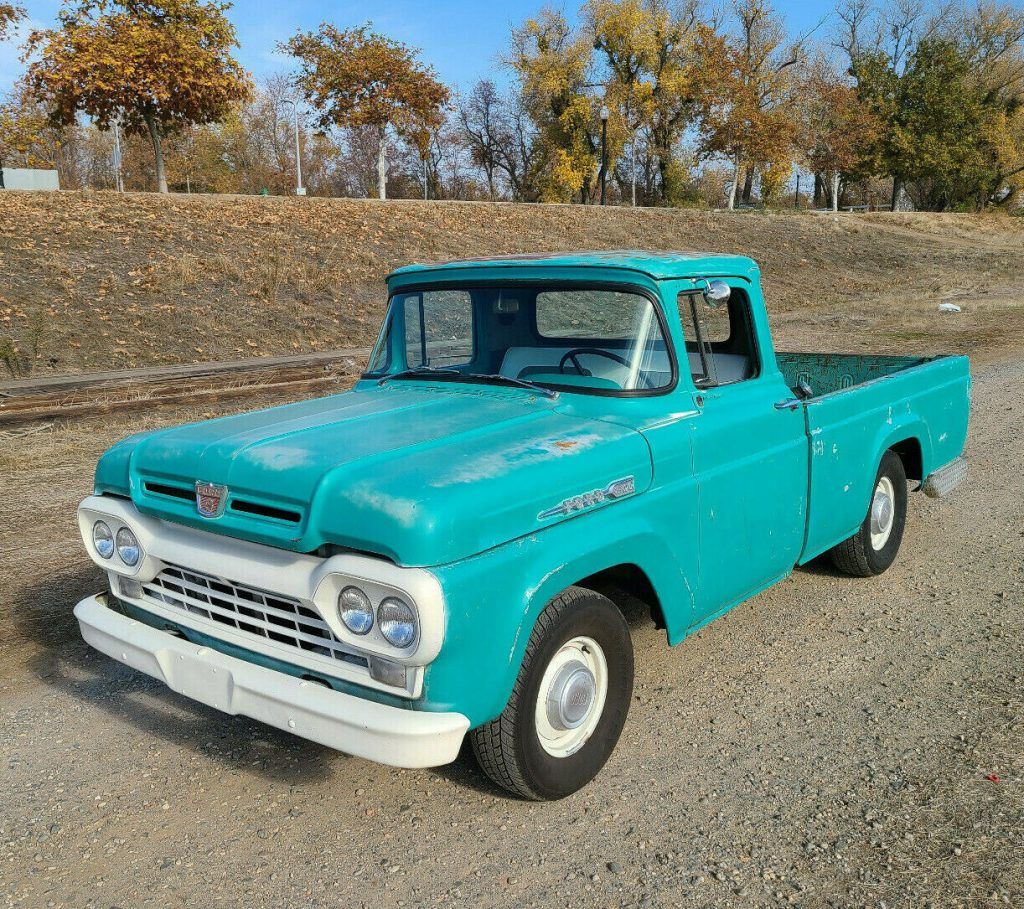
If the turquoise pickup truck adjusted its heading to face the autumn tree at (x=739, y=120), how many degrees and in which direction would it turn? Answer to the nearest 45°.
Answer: approximately 135° to its right

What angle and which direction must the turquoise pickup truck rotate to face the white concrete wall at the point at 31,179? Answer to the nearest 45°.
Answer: approximately 90° to its right

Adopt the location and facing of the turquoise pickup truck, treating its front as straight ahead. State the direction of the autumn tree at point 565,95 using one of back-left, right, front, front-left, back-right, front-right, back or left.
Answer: back-right

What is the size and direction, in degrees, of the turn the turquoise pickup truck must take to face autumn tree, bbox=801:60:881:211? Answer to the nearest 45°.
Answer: approximately 135° to its right

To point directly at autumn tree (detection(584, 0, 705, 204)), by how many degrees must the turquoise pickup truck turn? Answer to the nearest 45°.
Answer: approximately 135° to its right

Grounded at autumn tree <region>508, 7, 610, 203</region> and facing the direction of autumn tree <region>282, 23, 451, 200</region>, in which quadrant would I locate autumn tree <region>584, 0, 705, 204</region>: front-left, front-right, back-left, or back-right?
back-left

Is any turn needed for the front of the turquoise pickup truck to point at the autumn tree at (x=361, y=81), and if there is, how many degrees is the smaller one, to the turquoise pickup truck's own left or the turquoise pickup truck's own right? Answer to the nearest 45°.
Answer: approximately 135° to the turquoise pickup truck's own right

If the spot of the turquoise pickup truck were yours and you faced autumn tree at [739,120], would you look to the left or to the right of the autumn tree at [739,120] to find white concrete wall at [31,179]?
left

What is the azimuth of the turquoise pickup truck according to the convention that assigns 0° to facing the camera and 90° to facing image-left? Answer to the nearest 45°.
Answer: approximately 45°

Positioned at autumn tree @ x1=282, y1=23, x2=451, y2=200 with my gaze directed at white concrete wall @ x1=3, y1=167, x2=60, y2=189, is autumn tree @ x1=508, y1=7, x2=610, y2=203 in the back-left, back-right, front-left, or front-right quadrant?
back-right
